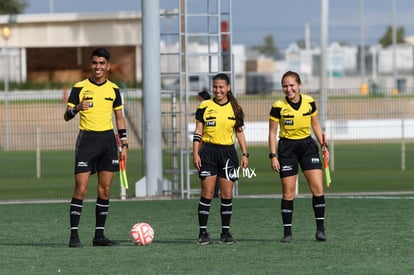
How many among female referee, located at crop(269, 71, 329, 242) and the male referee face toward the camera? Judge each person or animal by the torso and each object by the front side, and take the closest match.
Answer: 2

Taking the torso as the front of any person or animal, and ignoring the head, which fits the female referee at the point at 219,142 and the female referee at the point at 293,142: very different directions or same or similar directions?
same or similar directions

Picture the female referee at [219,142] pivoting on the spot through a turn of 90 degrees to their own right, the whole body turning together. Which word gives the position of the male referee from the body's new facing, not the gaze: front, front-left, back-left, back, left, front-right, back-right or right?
front

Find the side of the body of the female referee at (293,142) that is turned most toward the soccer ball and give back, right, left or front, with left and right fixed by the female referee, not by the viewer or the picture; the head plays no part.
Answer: right

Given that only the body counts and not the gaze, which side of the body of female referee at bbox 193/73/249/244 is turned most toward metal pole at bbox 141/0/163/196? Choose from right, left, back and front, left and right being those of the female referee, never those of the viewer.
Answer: back

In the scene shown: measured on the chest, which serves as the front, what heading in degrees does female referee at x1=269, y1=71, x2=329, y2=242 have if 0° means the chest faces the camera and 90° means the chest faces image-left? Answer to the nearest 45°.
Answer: approximately 0°

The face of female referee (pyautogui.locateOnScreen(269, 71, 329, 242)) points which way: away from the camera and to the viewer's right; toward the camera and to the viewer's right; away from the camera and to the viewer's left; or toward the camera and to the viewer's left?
toward the camera and to the viewer's left

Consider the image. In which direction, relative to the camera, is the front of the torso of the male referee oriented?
toward the camera

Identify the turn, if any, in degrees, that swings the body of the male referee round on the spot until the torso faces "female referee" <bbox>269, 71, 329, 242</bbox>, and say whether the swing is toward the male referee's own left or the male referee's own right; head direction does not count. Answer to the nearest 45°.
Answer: approximately 90° to the male referee's own left

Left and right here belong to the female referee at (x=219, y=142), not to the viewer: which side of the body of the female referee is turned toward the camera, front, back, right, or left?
front

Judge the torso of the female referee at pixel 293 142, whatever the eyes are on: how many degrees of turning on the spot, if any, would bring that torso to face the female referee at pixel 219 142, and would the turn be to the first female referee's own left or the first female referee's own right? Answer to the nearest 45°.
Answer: approximately 90° to the first female referee's own right

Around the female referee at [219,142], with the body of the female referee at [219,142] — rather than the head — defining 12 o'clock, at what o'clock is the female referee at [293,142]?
the female referee at [293,142] is roughly at 9 o'clock from the female referee at [219,142].

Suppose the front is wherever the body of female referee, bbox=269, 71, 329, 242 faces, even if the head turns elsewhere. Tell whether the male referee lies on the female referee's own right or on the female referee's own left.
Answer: on the female referee's own right
